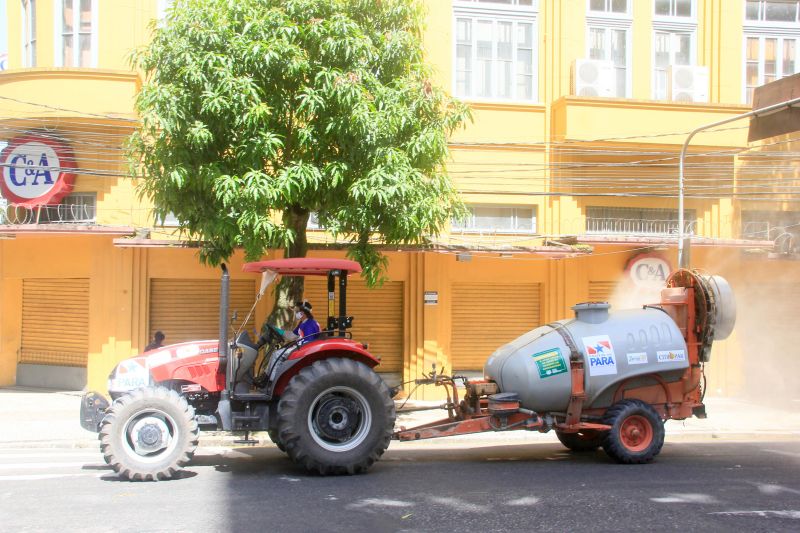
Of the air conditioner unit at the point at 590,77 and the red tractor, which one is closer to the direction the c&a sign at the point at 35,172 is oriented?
the red tractor

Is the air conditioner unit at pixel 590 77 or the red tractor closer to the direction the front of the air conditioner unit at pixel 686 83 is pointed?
the red tractor

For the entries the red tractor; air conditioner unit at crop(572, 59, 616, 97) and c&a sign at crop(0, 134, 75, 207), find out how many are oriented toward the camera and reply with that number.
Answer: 2

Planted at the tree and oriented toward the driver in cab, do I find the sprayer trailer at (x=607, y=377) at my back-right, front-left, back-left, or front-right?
front-left

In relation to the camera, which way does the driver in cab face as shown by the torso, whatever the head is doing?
to the viewer's left

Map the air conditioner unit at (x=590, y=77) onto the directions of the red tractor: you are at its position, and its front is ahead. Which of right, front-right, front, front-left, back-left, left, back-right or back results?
back-right

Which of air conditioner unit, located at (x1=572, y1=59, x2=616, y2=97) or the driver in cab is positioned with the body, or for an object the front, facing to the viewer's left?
the driver in cab

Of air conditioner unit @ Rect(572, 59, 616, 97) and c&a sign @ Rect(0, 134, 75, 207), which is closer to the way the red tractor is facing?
the c&a sign

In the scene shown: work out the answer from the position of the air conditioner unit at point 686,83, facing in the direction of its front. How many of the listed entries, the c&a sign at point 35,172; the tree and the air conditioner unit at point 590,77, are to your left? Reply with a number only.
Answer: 0

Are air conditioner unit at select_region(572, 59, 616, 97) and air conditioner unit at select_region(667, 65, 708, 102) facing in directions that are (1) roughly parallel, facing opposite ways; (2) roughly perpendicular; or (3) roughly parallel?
roughly parallel

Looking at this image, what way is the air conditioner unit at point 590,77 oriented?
toward the camera

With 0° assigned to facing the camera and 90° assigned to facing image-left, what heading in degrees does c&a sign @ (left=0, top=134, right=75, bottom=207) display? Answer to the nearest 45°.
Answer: approximately 0°

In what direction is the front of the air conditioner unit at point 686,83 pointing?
toward the camera

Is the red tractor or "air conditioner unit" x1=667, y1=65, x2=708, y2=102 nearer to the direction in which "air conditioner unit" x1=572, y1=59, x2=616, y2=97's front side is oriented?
the red tractor

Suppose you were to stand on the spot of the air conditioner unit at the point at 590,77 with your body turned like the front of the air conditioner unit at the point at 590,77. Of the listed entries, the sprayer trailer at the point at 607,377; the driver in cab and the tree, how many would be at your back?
0

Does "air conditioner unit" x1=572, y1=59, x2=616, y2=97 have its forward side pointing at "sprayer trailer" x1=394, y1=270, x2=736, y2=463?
yes

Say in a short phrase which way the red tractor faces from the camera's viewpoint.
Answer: facing to the left of the viewer

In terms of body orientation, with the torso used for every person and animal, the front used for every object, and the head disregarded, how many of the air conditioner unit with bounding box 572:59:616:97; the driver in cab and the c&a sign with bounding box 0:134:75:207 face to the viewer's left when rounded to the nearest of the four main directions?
1
